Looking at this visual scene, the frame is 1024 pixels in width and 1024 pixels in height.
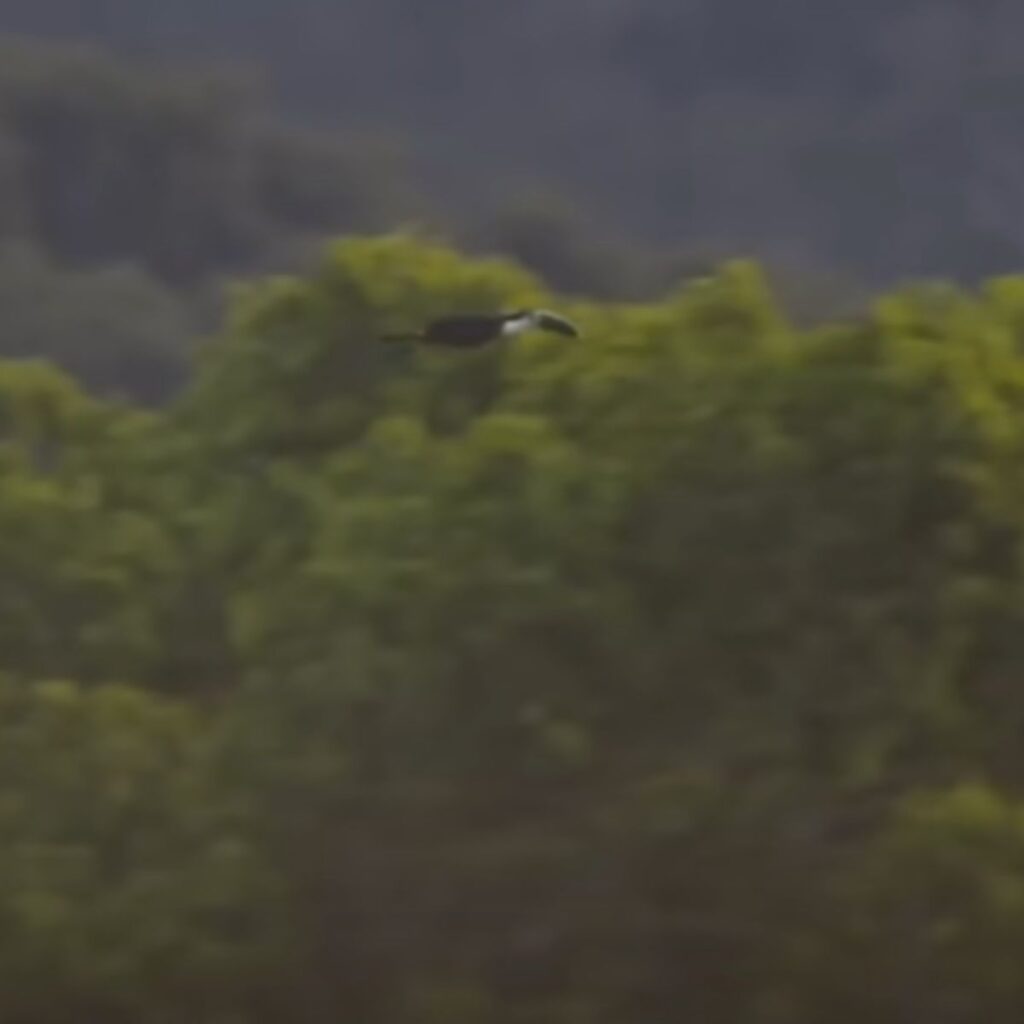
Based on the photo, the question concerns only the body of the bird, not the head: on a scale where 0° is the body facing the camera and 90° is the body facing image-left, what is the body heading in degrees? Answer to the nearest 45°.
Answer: approximately 270°
